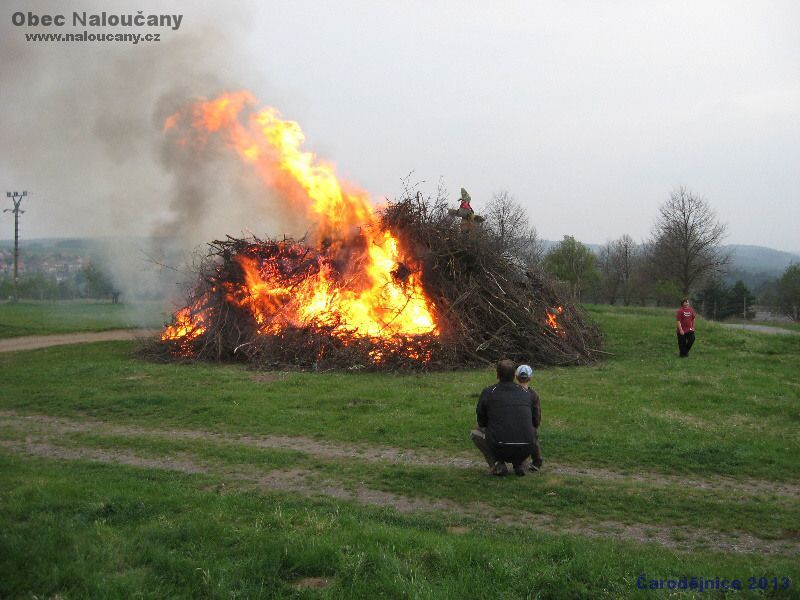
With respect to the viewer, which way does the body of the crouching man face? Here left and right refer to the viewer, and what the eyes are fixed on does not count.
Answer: facing away from the viewer

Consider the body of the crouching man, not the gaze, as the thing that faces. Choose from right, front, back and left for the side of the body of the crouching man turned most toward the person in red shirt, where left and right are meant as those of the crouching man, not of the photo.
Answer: front

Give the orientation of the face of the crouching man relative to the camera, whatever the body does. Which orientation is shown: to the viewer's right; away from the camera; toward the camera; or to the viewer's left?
away from the camera

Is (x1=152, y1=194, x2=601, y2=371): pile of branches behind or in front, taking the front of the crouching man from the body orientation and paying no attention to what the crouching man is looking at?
in front

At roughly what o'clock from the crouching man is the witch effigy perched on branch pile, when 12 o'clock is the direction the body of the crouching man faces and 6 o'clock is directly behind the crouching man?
The witch effigy perched on branch pile is roughly at 12 o'clock from the crouching man.
